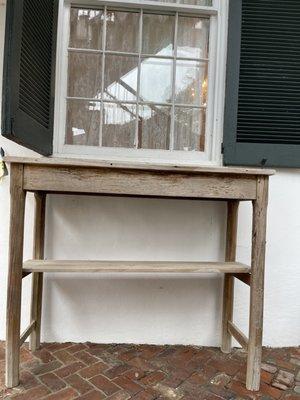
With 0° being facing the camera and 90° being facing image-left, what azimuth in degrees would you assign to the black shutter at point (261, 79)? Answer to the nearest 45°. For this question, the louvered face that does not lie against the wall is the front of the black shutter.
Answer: approximately 0°

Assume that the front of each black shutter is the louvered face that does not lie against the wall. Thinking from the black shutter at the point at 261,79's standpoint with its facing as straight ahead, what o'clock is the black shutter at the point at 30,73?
the black shutter at the point at 30,73 is roughly at 2 o'clock from the black shutter at the point at 261,79.

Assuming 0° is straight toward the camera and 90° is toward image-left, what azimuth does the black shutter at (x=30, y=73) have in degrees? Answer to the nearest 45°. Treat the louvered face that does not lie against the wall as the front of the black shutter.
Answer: approximately 315°

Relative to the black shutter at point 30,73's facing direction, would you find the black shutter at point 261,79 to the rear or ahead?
ahead

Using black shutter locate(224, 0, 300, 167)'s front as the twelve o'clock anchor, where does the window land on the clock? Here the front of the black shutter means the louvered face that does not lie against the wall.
The window is roughly at 3 o'clock from the black shutter.

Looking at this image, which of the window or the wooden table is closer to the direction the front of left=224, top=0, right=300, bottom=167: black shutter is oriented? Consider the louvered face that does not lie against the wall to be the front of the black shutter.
the wooden table
